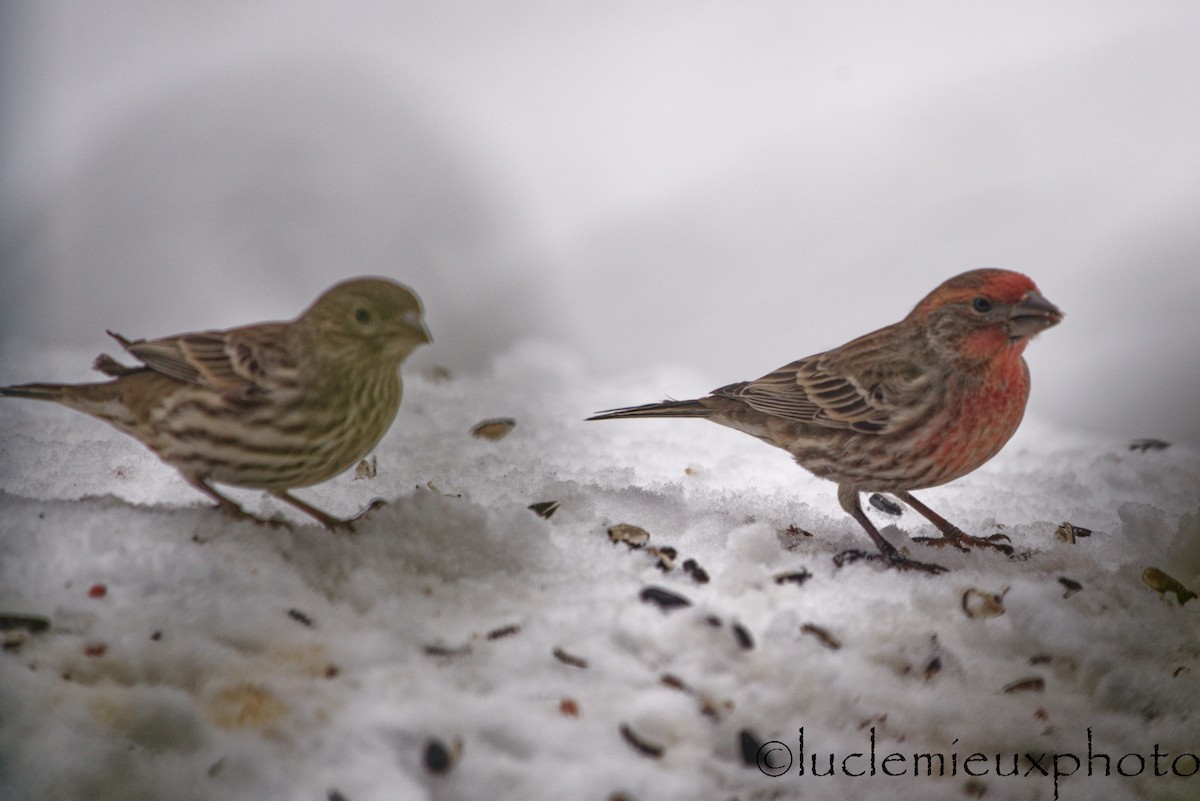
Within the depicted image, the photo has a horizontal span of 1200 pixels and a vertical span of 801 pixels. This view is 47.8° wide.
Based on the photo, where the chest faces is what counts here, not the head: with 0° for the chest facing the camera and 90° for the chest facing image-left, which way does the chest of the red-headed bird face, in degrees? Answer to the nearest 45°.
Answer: approximately 270°

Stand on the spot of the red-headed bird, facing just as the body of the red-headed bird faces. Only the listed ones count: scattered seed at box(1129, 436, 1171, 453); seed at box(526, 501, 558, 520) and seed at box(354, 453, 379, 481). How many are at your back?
2

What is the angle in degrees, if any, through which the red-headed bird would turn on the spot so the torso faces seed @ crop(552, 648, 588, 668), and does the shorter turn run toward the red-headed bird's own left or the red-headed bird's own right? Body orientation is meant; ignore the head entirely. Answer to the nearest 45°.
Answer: approximately 135° to the red-headed bird's own right

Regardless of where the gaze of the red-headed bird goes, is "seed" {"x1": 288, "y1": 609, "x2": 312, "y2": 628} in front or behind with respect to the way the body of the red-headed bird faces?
behind

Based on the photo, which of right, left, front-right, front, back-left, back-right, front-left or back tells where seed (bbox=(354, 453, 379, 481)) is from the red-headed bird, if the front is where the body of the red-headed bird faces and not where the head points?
back

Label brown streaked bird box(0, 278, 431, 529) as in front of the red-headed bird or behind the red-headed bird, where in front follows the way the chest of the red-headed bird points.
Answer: behind
